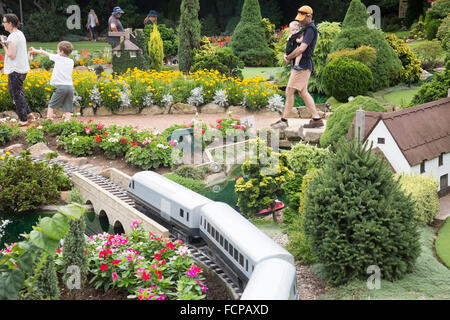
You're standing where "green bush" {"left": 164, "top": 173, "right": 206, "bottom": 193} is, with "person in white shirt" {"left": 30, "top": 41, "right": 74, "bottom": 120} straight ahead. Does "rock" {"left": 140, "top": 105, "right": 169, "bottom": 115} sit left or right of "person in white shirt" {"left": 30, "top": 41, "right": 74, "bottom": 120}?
right

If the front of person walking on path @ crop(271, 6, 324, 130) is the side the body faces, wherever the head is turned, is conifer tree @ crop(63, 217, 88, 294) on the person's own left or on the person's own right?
on the person's own left

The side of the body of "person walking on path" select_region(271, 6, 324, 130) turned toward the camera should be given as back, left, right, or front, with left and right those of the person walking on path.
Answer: left

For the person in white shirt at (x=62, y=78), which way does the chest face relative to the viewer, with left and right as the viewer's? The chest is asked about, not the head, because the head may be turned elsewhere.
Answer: facing away from the viewer and to the left of the viewer

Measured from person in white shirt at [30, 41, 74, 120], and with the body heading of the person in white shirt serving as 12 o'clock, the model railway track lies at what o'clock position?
The model railway track is roughly at 7 o'clock from the person in white shirt.
